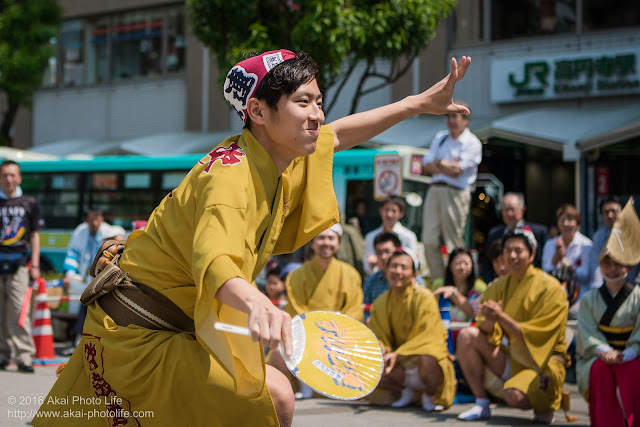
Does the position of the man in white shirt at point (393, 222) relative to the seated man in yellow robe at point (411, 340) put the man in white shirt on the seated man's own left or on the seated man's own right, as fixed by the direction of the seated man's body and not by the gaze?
on the seated man's own right

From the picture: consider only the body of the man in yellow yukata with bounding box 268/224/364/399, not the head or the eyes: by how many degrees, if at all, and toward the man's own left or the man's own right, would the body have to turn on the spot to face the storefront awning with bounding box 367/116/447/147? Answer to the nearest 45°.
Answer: approximately 180°

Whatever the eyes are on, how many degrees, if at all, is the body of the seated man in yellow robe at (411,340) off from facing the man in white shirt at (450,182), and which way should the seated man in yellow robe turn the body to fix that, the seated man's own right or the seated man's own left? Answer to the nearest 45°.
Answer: approximately 135° to the seated man's own right

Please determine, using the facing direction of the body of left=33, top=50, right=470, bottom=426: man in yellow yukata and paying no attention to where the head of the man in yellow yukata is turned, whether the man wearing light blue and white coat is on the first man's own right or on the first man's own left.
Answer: on the first man's own left

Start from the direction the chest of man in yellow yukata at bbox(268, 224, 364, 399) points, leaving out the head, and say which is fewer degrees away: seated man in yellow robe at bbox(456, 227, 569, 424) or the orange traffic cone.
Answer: the seated man in yellow robe

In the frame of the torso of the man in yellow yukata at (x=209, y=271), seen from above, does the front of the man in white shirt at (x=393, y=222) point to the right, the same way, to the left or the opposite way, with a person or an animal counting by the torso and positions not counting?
to the right
